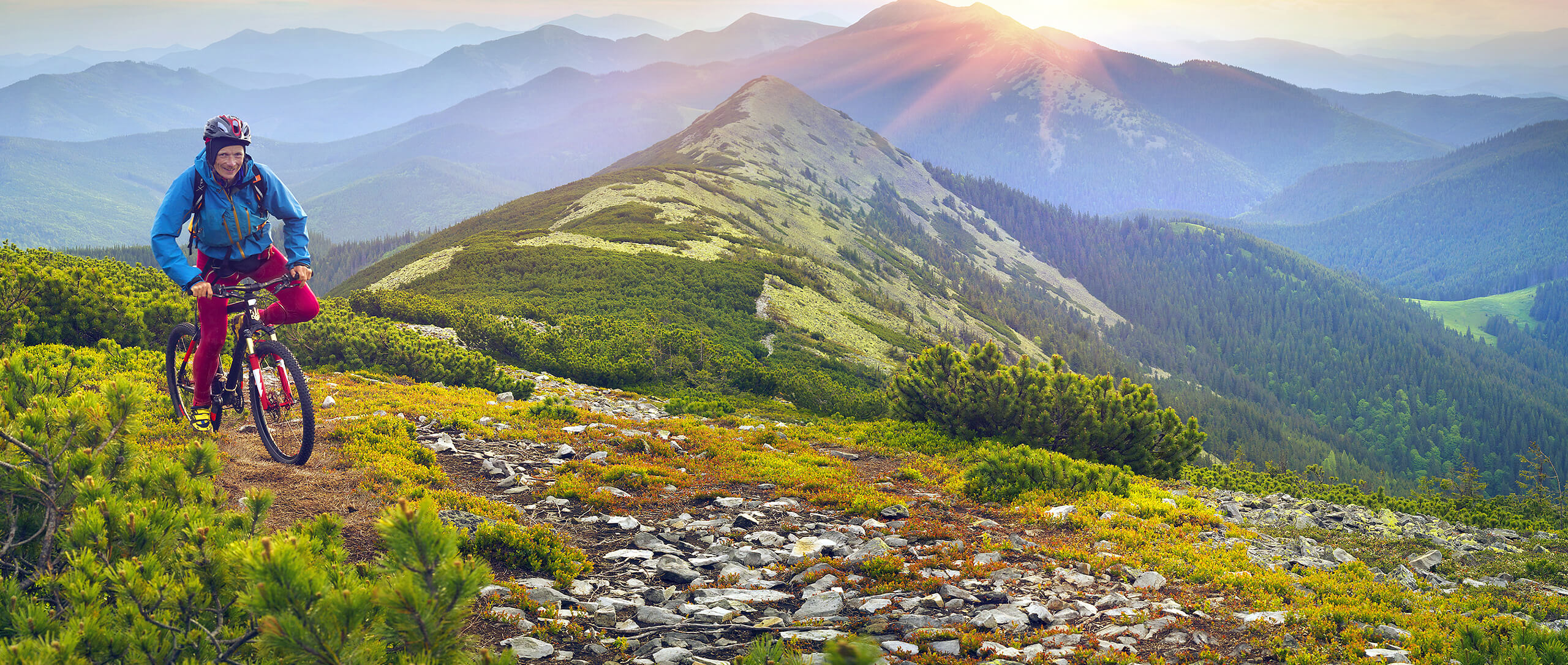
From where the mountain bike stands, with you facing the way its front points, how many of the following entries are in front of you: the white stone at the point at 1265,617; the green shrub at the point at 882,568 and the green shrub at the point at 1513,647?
3

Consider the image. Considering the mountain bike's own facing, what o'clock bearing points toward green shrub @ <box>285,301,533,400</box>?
The green shrub is roughly at 8 o'clock from the mountain bike.

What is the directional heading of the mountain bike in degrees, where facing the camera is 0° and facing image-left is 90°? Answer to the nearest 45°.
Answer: approximately 315°

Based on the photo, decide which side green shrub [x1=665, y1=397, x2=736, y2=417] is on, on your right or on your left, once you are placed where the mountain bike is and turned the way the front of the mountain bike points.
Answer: on your left

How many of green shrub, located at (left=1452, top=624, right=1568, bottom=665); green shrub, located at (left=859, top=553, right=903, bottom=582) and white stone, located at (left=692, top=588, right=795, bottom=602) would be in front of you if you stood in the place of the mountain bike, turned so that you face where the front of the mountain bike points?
3

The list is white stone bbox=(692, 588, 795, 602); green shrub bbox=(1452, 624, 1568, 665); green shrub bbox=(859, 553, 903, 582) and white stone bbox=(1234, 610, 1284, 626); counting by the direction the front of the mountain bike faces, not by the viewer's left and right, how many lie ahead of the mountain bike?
4

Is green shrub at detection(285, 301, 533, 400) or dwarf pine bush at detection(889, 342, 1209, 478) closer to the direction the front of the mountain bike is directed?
the dwarf pine bush

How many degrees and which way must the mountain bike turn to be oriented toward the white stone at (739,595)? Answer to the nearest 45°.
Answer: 0° — it already faces it
